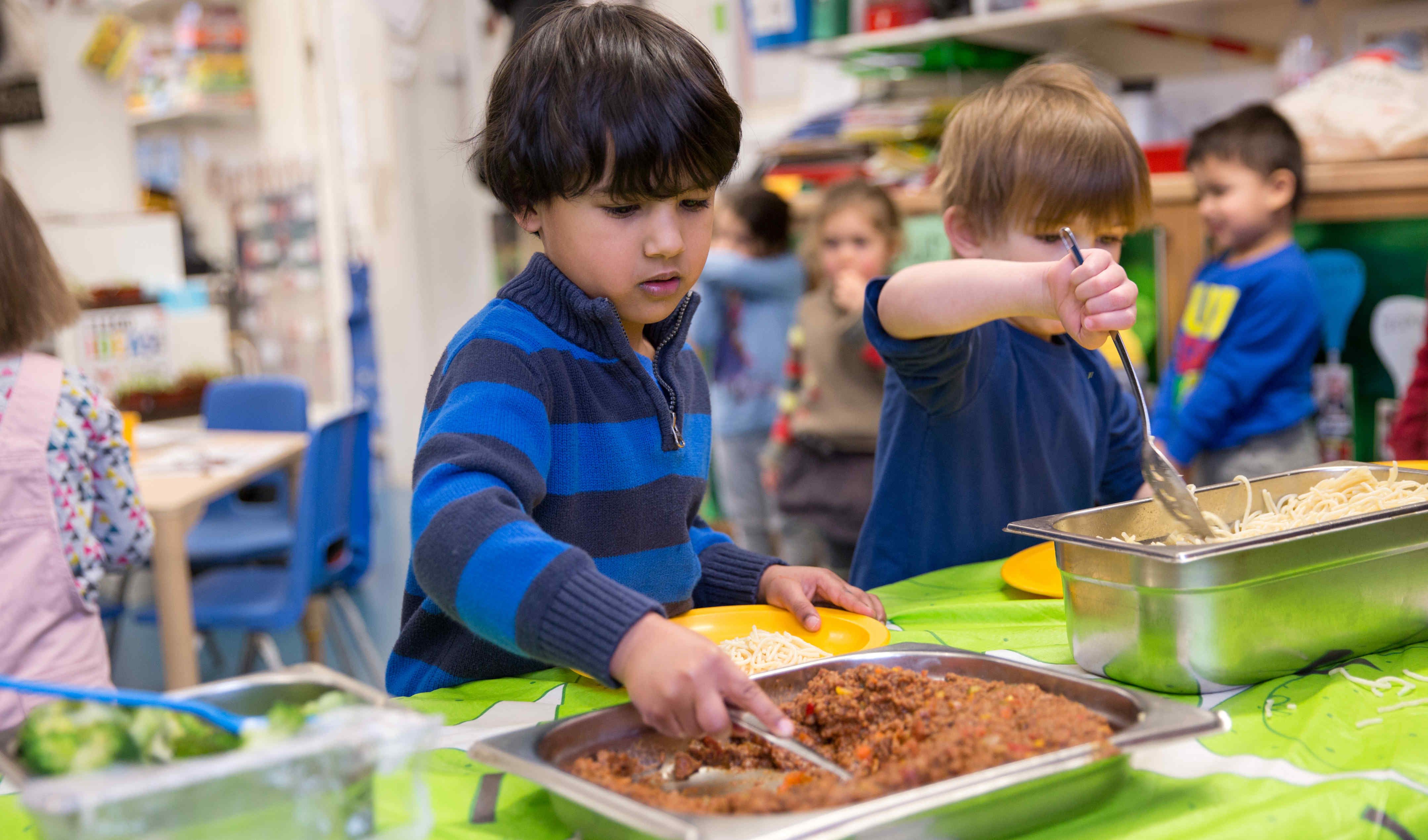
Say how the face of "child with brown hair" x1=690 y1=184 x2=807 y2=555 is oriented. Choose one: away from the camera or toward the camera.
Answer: away from the camera

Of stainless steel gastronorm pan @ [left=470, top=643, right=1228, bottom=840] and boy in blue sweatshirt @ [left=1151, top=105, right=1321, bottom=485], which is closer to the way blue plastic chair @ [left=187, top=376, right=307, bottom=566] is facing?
the stainless steel gastronorm pan

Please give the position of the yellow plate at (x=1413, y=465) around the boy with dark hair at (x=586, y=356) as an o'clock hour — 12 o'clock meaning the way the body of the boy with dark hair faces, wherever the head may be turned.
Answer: The yellow plate is roughly at 10 o'clock from the boy with dark hair.

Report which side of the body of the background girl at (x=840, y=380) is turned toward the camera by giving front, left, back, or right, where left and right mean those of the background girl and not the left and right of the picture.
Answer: front

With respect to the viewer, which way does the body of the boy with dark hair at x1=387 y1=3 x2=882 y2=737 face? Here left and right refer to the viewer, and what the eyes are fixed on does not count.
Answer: facing the viewer and to the right of the viewer

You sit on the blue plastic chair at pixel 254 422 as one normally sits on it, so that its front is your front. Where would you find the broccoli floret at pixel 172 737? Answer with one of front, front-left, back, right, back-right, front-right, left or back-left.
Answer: front

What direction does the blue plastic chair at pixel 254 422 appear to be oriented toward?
toward the camera

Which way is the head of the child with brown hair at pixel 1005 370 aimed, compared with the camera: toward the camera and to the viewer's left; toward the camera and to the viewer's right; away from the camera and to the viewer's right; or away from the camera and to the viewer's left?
toward the camera and to the viewer's right

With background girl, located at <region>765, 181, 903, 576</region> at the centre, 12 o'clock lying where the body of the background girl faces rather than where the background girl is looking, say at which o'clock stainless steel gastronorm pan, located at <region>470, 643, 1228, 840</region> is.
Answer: The stainless steel gastronorm pan is roughly at 12 o'clock from the background girl.
